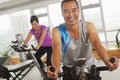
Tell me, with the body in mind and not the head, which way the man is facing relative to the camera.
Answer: toward the camera

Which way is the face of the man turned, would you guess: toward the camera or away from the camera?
toward the camera
